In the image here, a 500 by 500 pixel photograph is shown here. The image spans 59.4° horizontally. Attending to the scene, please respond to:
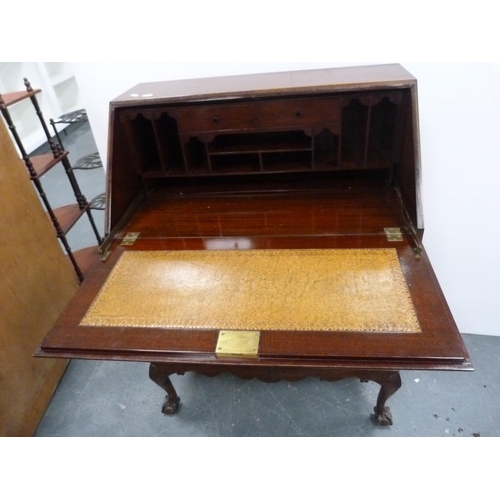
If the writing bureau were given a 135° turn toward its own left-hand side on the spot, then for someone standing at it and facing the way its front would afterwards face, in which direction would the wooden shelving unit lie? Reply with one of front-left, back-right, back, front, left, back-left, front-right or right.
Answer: left

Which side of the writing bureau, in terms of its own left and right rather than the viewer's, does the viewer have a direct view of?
front

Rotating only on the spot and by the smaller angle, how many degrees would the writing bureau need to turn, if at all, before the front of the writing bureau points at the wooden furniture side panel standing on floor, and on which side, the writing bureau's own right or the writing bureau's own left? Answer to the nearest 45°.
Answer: approximately 90° to the writing bureau's own right
